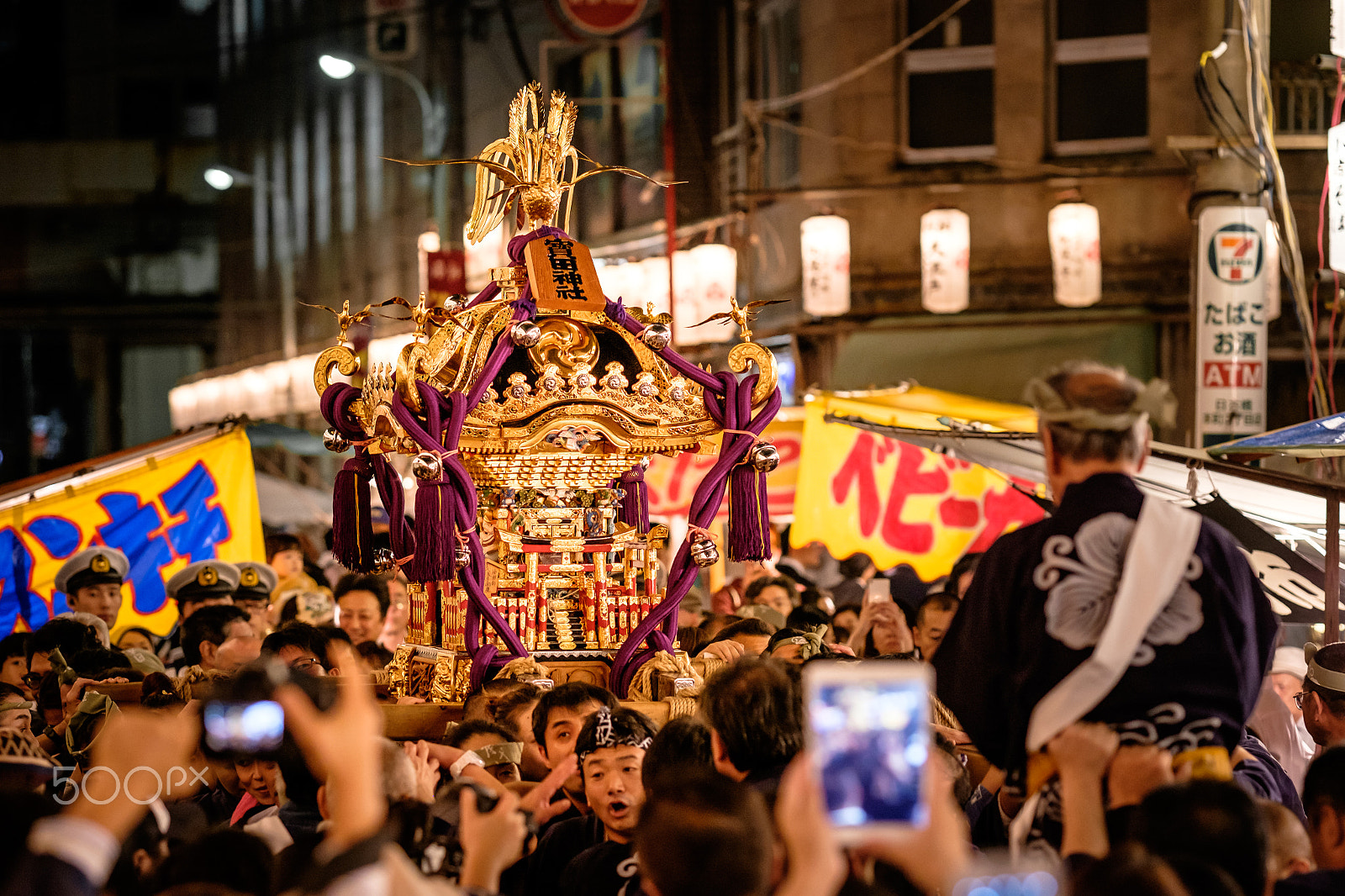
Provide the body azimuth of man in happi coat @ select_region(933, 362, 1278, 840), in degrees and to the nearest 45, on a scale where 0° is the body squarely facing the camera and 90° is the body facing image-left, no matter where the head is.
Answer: approximately 180°

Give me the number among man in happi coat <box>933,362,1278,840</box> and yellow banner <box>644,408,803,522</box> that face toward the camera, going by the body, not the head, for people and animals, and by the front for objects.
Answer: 1

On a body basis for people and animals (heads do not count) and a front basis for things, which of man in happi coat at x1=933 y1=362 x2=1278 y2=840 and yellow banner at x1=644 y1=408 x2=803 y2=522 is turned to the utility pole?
the man in happi coat

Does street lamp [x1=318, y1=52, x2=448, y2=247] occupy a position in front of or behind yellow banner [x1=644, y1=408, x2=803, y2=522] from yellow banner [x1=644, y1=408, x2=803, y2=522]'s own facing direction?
behind

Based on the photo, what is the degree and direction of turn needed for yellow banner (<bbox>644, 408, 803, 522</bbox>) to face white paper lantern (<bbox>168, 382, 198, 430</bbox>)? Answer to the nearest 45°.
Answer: approximately 135° to its right

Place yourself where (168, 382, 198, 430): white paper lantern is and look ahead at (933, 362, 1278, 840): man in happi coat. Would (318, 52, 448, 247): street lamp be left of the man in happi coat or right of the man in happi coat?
left

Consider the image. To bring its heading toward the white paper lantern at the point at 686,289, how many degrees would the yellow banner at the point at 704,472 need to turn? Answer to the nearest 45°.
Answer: approximately 180°

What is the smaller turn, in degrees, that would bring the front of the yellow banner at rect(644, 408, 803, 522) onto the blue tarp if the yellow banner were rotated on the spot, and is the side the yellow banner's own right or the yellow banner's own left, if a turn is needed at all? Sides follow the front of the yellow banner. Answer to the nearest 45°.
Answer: approximately 45° to the yellow banner's own left

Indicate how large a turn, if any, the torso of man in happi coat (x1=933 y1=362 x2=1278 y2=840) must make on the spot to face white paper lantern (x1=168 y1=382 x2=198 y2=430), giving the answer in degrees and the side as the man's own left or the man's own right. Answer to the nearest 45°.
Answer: approximately 45° to the man's own left

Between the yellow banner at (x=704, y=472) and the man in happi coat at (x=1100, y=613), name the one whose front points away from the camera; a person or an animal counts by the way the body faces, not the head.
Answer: the man in happi coat

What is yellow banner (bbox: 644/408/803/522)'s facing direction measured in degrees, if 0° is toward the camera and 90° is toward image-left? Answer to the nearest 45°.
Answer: approximately 0°

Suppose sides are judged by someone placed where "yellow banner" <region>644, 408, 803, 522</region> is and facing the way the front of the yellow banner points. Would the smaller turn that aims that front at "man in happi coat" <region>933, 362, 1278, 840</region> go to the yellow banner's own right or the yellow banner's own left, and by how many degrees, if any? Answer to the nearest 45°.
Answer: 0° — it already faces them
